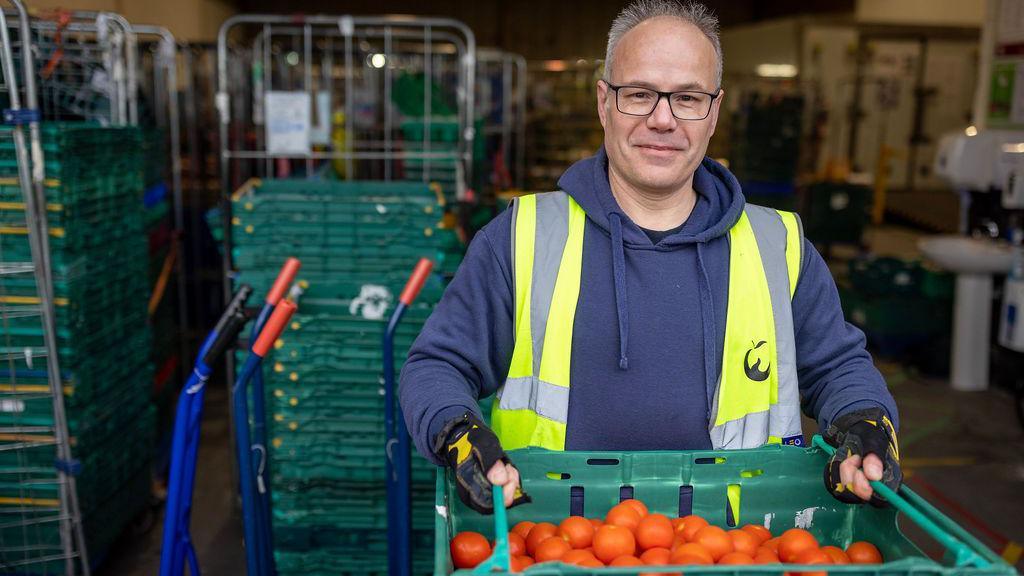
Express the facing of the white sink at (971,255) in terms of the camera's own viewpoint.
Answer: facing to the left of the viewer

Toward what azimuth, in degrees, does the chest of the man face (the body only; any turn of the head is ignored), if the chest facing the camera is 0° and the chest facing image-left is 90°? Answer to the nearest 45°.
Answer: approximately 0°
